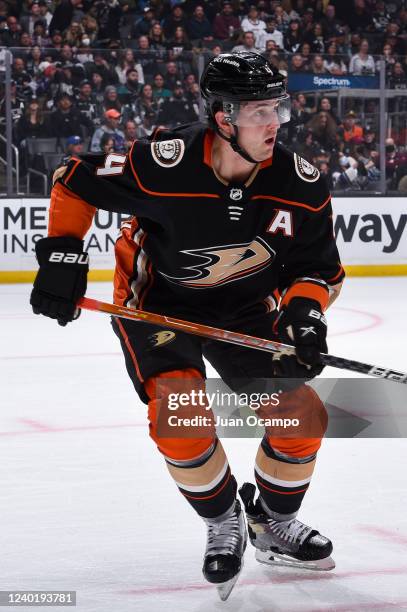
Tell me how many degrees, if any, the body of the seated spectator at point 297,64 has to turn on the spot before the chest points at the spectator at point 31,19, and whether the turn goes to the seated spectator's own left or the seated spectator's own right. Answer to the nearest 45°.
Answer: approximately 135° to the seated spectator's own right

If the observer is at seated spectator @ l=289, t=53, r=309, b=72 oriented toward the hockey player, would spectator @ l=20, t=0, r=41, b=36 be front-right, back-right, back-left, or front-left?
back-right

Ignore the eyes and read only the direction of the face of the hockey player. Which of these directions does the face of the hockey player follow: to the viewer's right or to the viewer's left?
to the viewer's right

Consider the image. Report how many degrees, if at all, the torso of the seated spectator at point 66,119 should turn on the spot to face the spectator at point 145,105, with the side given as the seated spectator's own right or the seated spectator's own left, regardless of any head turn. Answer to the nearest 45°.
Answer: approximately 90° to the seated spectator's own left

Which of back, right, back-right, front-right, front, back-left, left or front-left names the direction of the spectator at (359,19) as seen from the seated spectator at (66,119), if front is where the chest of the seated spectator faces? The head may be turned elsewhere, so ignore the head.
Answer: back-left

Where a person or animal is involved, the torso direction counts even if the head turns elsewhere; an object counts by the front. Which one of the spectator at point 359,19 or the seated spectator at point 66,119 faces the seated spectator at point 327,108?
the spectator

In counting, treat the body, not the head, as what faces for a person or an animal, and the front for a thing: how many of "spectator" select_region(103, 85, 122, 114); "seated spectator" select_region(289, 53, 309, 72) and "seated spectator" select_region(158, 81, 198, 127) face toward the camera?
3

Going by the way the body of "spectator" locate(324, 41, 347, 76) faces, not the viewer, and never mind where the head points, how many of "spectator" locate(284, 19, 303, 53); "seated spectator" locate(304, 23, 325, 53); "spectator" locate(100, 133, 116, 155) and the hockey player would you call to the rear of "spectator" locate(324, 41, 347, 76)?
2

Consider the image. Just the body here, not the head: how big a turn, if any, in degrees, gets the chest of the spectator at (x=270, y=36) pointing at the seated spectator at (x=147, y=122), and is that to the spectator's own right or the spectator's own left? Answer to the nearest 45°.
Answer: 0° — they already face them

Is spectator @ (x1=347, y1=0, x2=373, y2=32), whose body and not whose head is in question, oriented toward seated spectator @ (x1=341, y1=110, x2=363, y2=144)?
yes

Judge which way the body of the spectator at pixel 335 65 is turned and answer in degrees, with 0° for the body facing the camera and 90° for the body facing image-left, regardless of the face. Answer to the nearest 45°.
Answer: approximately 0°
